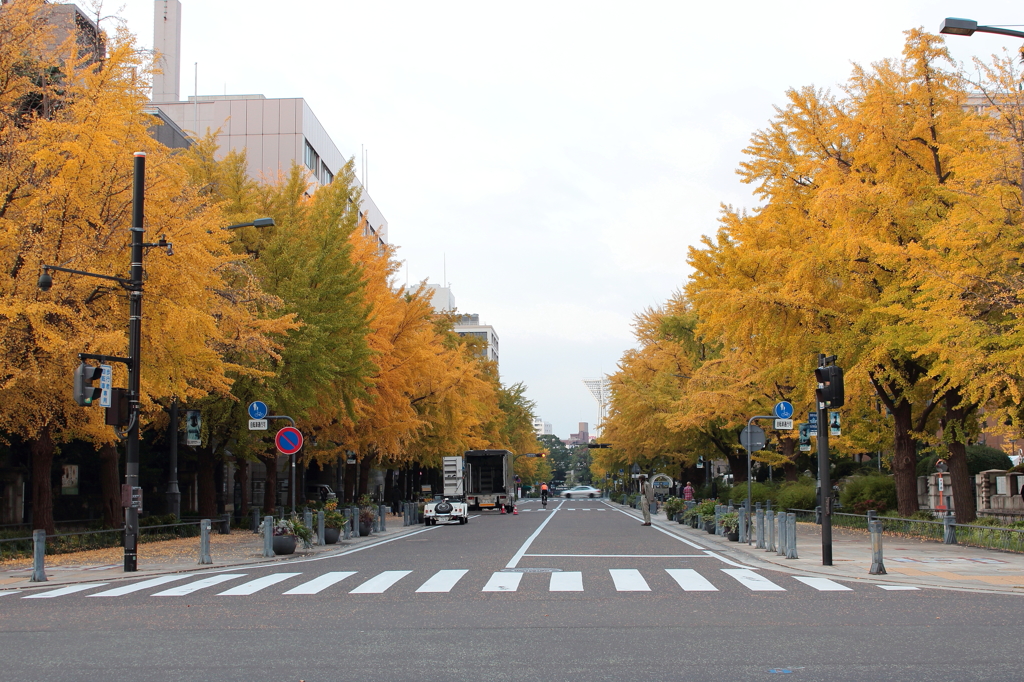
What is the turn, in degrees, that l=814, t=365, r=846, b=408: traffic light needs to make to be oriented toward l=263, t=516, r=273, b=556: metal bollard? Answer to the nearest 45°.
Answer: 0° — it already faces it

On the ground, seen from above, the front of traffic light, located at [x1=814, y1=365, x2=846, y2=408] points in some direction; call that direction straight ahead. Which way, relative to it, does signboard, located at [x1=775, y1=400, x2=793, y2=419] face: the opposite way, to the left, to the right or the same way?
to the left

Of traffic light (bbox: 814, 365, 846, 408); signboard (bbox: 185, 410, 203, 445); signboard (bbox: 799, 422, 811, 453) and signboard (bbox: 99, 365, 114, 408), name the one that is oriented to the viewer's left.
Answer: the traffic light

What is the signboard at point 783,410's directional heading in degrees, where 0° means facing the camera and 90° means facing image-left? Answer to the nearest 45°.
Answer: approximately 0°

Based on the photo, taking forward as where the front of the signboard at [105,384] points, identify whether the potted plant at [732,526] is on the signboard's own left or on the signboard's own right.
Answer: on the signboard's own left

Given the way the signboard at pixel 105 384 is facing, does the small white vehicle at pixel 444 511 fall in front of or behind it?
behind

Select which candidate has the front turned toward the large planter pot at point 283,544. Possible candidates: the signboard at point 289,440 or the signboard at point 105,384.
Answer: the signboard at point 289,440

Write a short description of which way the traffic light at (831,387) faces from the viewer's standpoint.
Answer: facing to the left of the viewer
